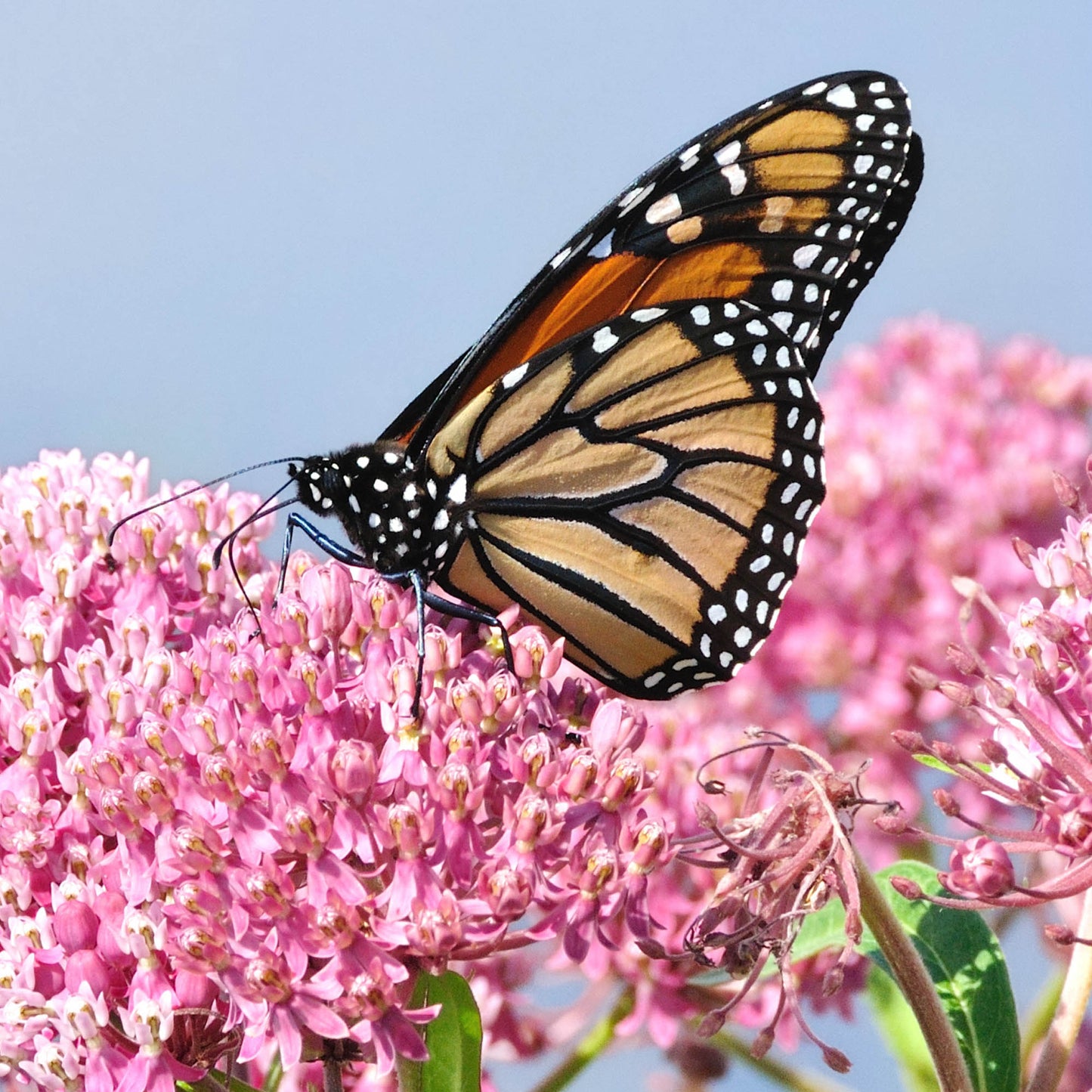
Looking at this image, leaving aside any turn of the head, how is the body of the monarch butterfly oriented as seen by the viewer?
to the viewer's left

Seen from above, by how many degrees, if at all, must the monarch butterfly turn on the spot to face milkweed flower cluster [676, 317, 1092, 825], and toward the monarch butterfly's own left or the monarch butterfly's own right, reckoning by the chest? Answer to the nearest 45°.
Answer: approximately 90° to the monarch butterfly's own right
